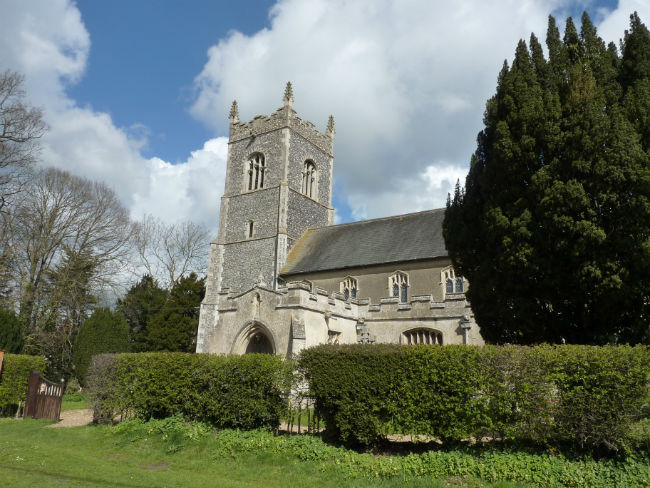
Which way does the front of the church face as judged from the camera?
facing the viewer and to the left of the viewer

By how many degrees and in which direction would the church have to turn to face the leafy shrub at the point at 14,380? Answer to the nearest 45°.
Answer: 0° — it already faces it

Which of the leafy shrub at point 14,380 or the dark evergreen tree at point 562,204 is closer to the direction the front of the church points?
the leafy shrub

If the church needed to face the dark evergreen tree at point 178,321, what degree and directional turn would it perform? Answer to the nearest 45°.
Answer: approximately 90° to its right

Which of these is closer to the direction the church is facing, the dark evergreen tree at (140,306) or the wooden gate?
the wooden gate

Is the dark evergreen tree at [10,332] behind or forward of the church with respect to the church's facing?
forward

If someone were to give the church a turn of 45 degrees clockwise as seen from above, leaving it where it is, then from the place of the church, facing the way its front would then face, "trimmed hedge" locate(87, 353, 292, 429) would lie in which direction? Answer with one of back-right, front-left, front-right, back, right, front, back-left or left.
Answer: left

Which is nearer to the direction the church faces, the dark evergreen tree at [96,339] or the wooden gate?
the wooden gate

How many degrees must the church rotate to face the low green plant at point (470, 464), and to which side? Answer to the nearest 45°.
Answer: approximately 45° to its left

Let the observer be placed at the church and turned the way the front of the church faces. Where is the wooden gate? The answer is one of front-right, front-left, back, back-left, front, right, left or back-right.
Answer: front
